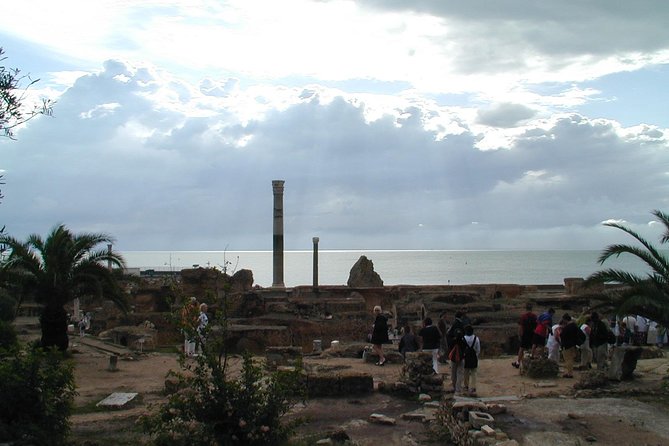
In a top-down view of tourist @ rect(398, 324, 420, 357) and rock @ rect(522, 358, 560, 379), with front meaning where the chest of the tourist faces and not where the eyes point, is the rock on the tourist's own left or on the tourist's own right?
on the tourist's own right

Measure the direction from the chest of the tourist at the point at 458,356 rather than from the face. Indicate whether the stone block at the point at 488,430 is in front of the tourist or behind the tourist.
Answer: behind

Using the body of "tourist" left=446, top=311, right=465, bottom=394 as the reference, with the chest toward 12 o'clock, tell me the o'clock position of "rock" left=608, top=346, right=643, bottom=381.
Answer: The rock is roughly at 2 o'clock from the tourist.

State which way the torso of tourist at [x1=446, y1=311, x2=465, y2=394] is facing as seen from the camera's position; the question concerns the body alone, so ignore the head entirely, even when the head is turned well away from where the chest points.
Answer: away from the camera

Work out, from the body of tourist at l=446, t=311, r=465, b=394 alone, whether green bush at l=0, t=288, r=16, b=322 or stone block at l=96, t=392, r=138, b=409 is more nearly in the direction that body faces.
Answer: the green bush

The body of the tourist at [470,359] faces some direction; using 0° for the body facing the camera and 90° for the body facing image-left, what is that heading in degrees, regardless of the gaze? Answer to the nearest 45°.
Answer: approximately 180°

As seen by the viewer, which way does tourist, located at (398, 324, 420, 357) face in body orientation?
away from the camera

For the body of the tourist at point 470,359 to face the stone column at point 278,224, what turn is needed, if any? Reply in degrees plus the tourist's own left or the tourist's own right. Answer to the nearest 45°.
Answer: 0° — they already face it

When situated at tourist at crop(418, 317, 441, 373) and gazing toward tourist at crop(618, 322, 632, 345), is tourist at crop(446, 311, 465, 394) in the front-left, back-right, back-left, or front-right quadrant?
back-right

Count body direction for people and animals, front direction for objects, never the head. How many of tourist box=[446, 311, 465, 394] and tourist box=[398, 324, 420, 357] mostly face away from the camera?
2

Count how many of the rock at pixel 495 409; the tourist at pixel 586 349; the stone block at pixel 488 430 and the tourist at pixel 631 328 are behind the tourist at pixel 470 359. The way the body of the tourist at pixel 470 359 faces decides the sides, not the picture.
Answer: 2

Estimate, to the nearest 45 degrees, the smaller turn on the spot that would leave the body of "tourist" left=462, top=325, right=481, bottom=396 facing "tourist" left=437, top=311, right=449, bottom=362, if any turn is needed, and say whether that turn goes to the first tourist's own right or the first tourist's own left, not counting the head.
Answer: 0° — they already face them
